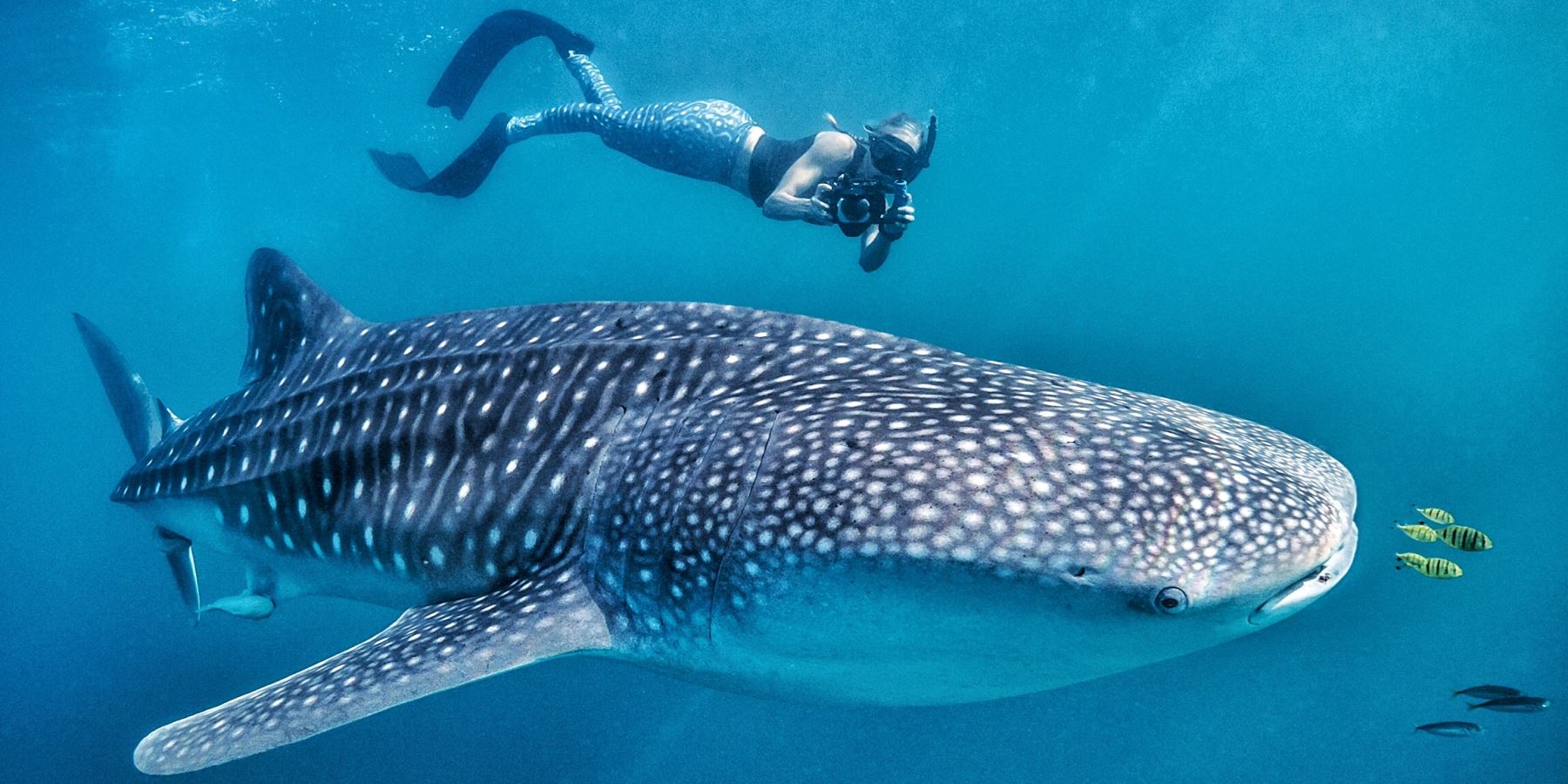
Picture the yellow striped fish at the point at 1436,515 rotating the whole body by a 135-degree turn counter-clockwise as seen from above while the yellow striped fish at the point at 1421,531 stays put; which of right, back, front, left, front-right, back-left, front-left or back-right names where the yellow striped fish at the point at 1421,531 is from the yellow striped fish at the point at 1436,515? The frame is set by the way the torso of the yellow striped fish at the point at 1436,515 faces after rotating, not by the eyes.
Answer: back-left

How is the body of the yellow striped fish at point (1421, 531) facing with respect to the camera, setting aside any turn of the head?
to the viewer's right

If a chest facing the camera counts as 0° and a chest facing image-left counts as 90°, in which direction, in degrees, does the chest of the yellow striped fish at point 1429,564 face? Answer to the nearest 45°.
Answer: approximately 270°

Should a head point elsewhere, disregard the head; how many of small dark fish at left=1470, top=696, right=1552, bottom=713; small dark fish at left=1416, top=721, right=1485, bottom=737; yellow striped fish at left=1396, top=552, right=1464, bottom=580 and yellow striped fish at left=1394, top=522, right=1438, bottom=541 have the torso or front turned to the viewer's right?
4

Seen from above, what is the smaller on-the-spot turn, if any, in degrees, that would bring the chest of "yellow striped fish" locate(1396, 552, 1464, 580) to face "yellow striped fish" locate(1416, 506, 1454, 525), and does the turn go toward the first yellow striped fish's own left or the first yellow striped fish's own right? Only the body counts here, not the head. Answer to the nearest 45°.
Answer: approximately 90° to the first yellow striped fish's own left

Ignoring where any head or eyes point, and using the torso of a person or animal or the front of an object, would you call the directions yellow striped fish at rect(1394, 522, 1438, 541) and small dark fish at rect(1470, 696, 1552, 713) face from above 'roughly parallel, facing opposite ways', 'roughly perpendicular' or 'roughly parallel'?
roughly parallel

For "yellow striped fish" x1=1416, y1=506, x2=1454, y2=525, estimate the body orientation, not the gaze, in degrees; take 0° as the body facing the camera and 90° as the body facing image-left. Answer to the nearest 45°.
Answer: approximately 270°

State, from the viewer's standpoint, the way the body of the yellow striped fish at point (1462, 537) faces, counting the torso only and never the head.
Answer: to the viewer's right

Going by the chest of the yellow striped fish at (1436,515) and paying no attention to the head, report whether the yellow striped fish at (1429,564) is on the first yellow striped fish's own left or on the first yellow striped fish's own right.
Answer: on the first yellow striped fish's own right

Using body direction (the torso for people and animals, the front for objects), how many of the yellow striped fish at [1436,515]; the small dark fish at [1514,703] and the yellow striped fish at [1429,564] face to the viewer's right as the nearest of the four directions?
3

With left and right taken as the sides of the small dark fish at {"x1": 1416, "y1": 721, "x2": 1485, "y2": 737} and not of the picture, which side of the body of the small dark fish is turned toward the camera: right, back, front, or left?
right
